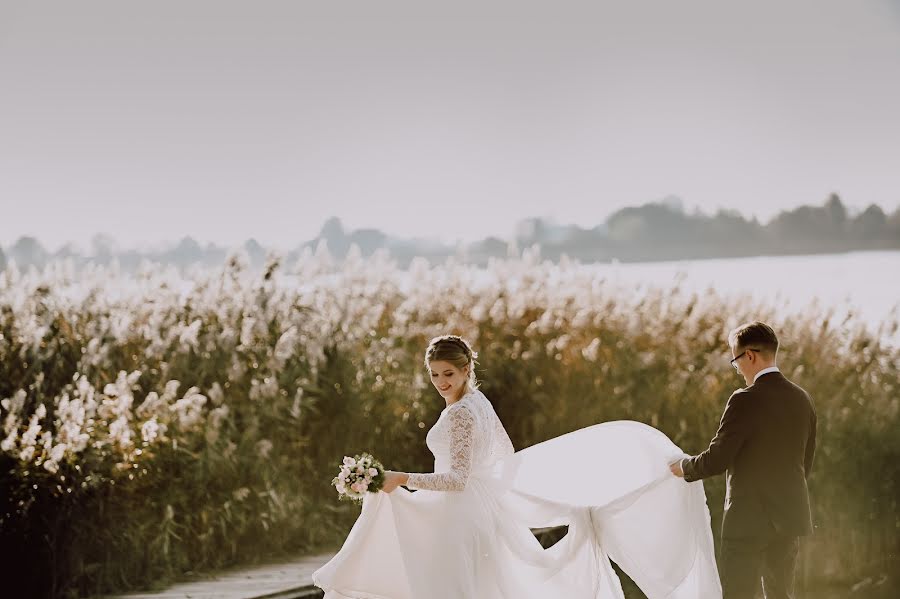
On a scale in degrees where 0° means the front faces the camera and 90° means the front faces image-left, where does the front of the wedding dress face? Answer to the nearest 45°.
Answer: approximately 90°

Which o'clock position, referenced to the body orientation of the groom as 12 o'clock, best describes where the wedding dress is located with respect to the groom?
The wedding dress is roughly at 11 o'clock from the groom.

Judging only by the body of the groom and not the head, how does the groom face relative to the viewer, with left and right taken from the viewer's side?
facing away from the viewer and to the left of the viewer
